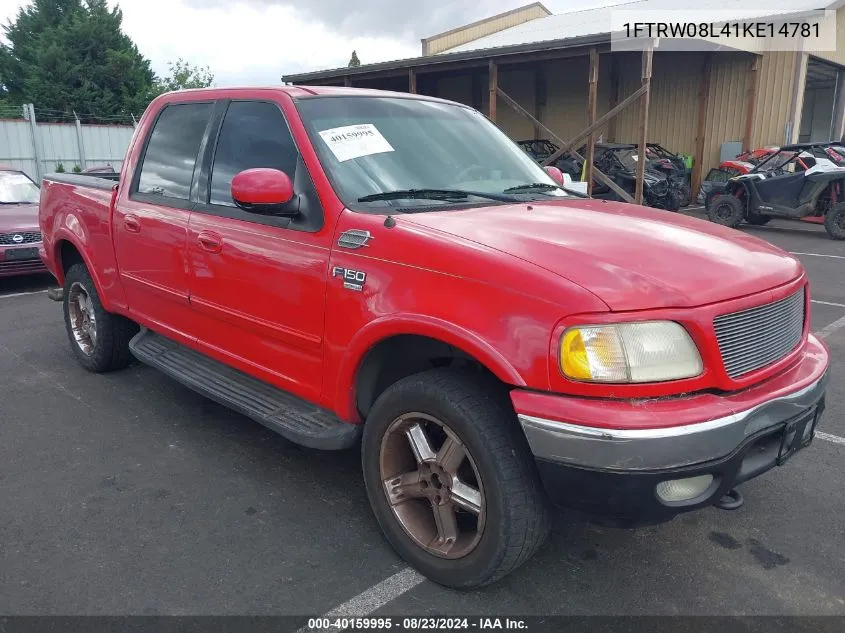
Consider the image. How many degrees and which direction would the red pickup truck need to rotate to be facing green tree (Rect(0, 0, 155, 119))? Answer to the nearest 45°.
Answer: approximately 180°

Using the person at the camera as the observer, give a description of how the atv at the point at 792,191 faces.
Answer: facing away from the viewer and to the left of the viewer

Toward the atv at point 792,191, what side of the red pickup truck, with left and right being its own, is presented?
left

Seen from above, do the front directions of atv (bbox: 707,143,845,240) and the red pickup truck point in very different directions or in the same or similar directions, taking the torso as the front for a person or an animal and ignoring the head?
very different directions

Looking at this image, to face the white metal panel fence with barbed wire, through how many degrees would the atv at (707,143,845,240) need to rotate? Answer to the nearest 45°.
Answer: approximately 45° to its left

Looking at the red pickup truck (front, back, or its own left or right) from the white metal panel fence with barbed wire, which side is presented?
back

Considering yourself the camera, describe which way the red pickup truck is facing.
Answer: facing the viewer and to the right of the viewer

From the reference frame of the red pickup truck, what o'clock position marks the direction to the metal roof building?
The metal roof building is roughly at 8 o'clock from the red pickup truck.
